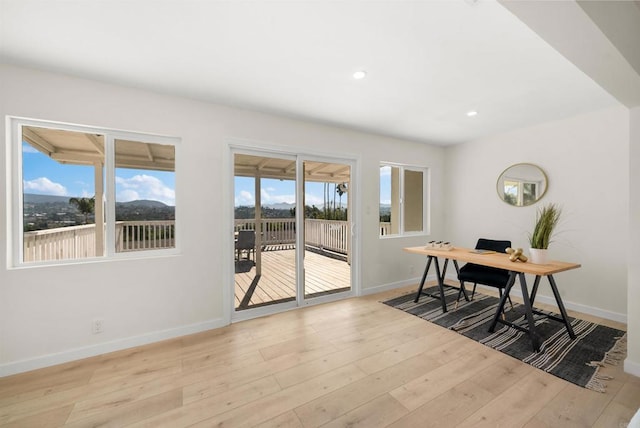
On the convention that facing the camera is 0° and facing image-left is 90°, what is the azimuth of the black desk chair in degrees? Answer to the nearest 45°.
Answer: approximately 45°

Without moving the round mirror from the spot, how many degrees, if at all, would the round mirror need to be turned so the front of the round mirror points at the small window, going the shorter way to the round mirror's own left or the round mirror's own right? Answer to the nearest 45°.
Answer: approximately 90° to the round mirror's own right

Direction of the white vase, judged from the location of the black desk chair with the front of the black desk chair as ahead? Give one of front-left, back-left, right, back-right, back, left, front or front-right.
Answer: left

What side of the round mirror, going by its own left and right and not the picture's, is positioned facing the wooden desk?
front

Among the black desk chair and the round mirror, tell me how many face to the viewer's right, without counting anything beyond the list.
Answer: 0

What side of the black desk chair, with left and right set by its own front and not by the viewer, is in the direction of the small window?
right

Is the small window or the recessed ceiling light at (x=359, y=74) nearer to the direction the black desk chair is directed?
the recessed ceiling light

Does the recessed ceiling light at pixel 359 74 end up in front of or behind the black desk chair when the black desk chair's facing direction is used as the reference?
in front
